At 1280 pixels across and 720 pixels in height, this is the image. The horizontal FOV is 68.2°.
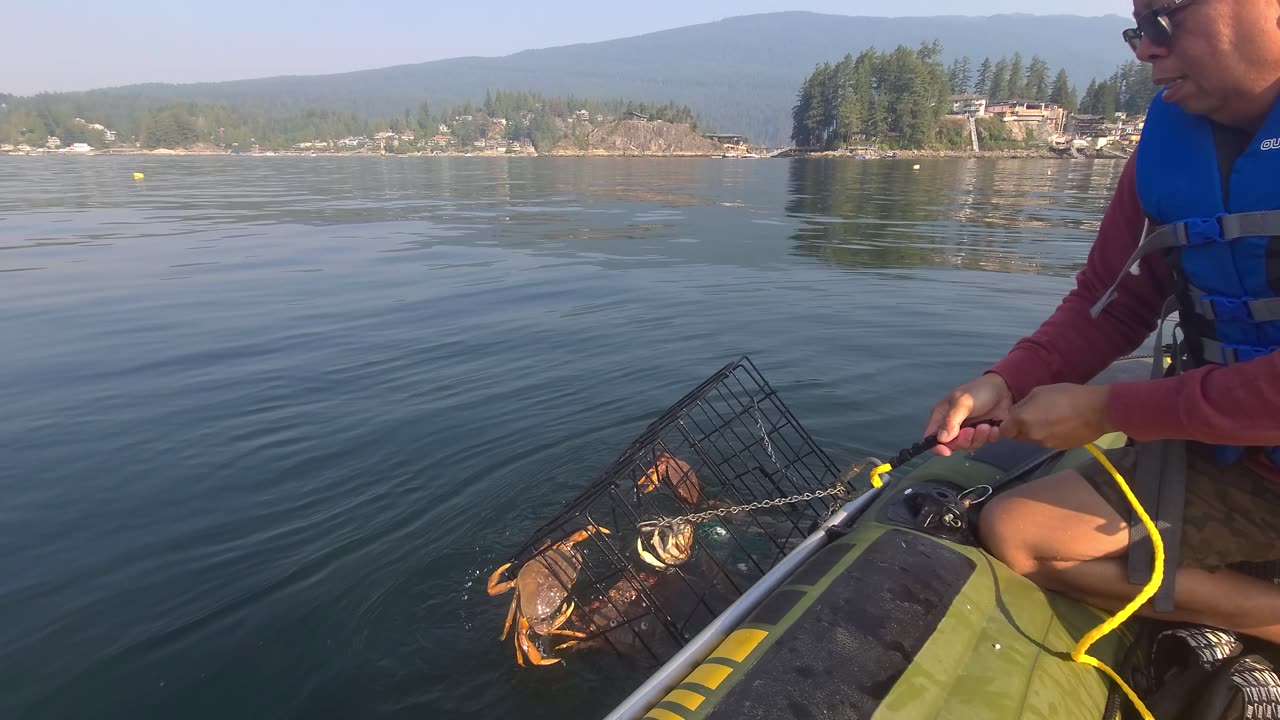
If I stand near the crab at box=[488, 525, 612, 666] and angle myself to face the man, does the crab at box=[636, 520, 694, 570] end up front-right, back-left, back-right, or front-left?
front-left

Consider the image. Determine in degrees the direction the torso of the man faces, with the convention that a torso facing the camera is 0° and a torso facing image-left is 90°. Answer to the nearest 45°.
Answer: approximately 45°

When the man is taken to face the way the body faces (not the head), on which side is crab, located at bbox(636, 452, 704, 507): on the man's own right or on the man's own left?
on the man's own right
